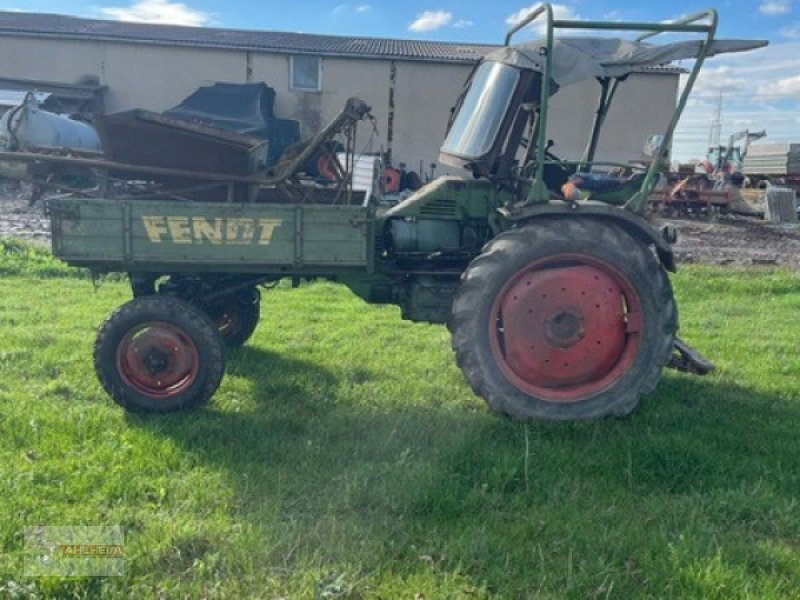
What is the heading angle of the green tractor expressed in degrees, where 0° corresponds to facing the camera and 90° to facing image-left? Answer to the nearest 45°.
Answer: approximately 90°

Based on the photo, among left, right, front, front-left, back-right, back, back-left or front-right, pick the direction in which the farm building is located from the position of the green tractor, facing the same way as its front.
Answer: right
